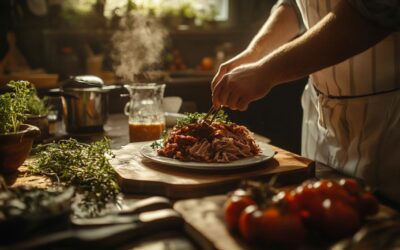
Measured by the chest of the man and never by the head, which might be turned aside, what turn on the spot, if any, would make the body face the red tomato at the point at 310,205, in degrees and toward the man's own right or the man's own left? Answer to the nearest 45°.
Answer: approximately 45° to the man's own left

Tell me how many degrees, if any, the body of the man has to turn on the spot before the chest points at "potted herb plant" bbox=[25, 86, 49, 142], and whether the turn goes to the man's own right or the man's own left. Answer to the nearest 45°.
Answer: approximately 45° to the man's own right

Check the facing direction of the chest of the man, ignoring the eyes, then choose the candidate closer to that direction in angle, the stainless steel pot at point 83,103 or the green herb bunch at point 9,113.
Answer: the green herb bunch

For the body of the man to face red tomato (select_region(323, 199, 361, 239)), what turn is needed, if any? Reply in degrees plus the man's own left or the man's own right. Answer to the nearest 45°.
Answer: approximately 45° to the man's own left

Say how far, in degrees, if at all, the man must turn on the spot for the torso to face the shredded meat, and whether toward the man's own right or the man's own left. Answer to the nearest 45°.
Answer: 0° — they already face it

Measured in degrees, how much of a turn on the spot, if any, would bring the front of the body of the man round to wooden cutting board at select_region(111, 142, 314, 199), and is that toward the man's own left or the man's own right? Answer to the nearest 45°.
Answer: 0° — they already face it

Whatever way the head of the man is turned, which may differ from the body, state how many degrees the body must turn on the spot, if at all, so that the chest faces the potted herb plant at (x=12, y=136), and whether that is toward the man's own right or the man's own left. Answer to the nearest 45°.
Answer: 0° — they already face it

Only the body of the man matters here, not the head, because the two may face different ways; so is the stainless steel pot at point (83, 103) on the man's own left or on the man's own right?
on the man's own right

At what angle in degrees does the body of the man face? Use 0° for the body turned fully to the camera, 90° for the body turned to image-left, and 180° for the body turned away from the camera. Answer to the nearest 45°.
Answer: approximately 45°

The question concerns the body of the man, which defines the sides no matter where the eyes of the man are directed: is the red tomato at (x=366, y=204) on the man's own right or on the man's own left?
on the man's own left
